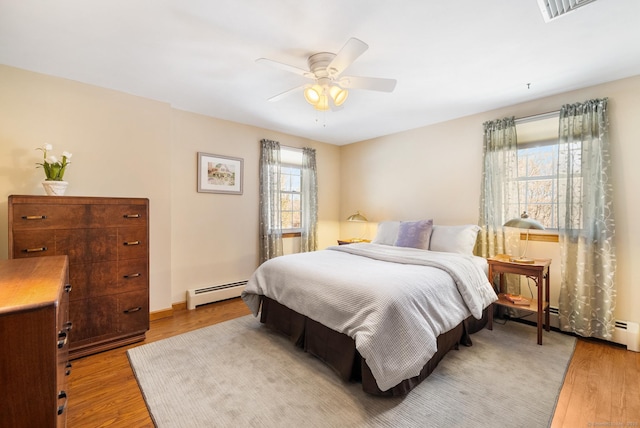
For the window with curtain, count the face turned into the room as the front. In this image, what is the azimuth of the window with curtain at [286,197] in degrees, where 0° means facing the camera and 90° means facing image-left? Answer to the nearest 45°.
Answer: approximately 315°

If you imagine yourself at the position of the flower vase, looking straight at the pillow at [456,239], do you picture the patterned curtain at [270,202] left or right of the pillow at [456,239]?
left

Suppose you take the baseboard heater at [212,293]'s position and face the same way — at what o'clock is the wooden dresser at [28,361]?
The wooden dresser is roughly at 2 o'clock from the baseboard heater.

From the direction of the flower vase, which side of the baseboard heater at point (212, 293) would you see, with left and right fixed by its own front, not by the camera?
right

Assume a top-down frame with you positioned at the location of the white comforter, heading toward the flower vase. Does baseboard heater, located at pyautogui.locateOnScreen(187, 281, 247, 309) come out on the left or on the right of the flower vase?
right

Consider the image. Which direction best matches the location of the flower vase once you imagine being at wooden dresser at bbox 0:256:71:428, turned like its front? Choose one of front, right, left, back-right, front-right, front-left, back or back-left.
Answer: left

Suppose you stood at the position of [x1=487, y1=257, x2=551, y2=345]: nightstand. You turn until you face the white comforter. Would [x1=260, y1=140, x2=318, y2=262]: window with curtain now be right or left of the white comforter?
right

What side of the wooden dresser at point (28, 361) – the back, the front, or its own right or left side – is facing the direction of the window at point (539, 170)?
front

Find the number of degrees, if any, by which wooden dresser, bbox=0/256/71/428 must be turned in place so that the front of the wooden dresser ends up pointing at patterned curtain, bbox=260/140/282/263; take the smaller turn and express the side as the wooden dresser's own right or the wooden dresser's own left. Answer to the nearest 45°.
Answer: approximately 45° to the wooden dresser's own left

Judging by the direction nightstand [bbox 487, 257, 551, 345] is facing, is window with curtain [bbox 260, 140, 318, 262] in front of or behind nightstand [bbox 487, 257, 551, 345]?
in front

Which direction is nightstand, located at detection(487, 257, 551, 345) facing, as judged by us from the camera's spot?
facing the viewer and to the left of the viewer

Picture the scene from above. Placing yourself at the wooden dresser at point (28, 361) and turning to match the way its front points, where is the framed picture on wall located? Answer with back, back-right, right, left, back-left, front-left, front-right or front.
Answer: front-left

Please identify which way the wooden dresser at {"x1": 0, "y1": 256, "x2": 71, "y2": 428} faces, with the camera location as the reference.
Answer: facing to the right of the viewer
